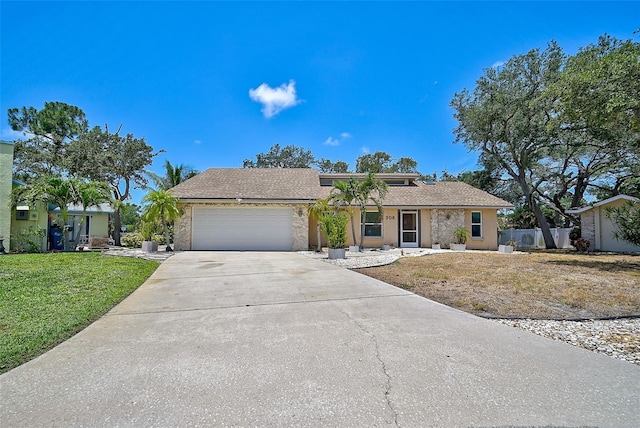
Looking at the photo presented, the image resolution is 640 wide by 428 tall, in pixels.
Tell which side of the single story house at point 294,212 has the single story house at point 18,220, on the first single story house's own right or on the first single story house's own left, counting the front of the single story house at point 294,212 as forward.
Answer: on the first single story house's own right

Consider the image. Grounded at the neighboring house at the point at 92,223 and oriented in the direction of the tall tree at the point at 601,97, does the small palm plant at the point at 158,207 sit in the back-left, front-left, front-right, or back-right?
front-right

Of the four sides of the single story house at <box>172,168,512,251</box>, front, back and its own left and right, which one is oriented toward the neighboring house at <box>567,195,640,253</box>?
left

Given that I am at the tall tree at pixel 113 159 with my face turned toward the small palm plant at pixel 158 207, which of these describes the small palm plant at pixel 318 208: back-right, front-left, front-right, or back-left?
front-left

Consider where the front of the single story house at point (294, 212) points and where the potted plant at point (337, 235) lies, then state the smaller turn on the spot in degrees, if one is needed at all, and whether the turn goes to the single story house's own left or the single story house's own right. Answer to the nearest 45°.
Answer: approximately 45° to the single story house's own left

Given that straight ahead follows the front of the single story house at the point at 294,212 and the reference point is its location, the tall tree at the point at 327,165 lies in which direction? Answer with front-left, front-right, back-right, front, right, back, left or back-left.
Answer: back

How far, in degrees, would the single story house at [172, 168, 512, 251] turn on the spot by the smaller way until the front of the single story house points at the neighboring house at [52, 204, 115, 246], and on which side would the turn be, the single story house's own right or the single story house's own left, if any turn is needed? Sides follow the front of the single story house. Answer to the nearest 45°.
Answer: approximately 90° to the single story house's own right

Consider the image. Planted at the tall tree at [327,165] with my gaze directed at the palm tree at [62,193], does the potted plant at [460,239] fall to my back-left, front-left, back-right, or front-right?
front-left

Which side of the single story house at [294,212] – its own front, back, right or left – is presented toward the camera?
front

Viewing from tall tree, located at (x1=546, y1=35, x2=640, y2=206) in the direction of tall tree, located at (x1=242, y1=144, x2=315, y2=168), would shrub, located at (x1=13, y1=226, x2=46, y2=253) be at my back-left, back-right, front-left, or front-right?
front-left

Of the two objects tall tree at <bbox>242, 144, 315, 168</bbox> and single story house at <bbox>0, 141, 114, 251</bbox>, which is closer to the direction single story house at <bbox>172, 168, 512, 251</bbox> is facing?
the single story house

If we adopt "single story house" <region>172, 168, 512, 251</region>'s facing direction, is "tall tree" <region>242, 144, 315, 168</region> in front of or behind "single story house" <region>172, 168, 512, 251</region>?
behind

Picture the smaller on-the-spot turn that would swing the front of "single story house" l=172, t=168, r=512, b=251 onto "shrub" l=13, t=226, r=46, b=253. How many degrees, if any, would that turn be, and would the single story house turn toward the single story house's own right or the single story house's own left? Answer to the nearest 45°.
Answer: approximately 45° to the single story house's own right

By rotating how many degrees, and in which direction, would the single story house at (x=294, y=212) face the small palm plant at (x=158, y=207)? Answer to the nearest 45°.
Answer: approximately 45° to its right

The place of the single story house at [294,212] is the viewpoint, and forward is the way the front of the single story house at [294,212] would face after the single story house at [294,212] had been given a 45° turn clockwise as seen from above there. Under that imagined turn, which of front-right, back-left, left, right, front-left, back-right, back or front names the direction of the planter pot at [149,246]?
front
